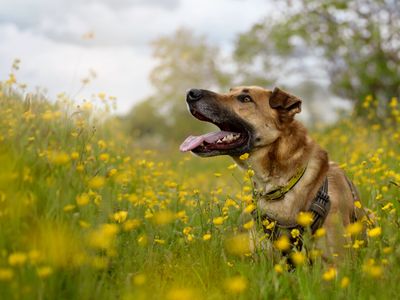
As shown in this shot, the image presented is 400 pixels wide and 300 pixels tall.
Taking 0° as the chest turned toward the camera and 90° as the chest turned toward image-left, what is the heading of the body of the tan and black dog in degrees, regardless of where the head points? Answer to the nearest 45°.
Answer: approximately 45°

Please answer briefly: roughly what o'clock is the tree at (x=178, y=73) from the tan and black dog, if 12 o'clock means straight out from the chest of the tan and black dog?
The tree is roughly at 4 o'clock from the tan and black dog.

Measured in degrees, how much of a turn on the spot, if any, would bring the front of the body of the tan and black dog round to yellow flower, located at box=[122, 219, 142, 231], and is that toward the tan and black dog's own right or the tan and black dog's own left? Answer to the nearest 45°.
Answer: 0° — it already faces it

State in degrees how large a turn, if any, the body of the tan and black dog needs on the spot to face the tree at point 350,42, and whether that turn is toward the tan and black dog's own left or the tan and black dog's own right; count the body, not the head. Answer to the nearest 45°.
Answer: approximately 135° to the tan and black dog's own right

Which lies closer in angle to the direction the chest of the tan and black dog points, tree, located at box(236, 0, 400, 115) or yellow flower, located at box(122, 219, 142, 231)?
the yellow flower

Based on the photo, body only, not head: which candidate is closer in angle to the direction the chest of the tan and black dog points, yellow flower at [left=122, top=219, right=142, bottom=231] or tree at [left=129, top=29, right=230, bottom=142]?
the yellow flower
